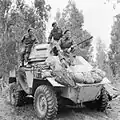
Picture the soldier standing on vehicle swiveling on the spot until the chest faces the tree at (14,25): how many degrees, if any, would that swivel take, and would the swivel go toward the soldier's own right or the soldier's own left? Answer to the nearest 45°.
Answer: approximately 135° to the soldier's own left

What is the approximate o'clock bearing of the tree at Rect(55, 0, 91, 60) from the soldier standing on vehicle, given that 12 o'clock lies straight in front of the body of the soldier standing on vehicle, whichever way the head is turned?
The tree is roughly at 8 o'clock from the soldier standing on vehicle.

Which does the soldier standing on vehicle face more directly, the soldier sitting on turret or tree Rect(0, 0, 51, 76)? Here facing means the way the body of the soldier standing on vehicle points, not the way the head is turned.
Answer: the soldier sitting on turret

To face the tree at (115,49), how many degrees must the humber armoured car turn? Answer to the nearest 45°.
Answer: approximately 135° to its left

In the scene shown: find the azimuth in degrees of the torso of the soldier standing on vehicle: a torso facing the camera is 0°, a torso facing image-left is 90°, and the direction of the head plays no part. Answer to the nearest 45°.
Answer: approximately 315°

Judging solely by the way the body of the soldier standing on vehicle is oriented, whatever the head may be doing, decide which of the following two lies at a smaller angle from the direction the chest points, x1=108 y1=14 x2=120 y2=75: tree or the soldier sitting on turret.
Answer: the soldier sitting on turret
